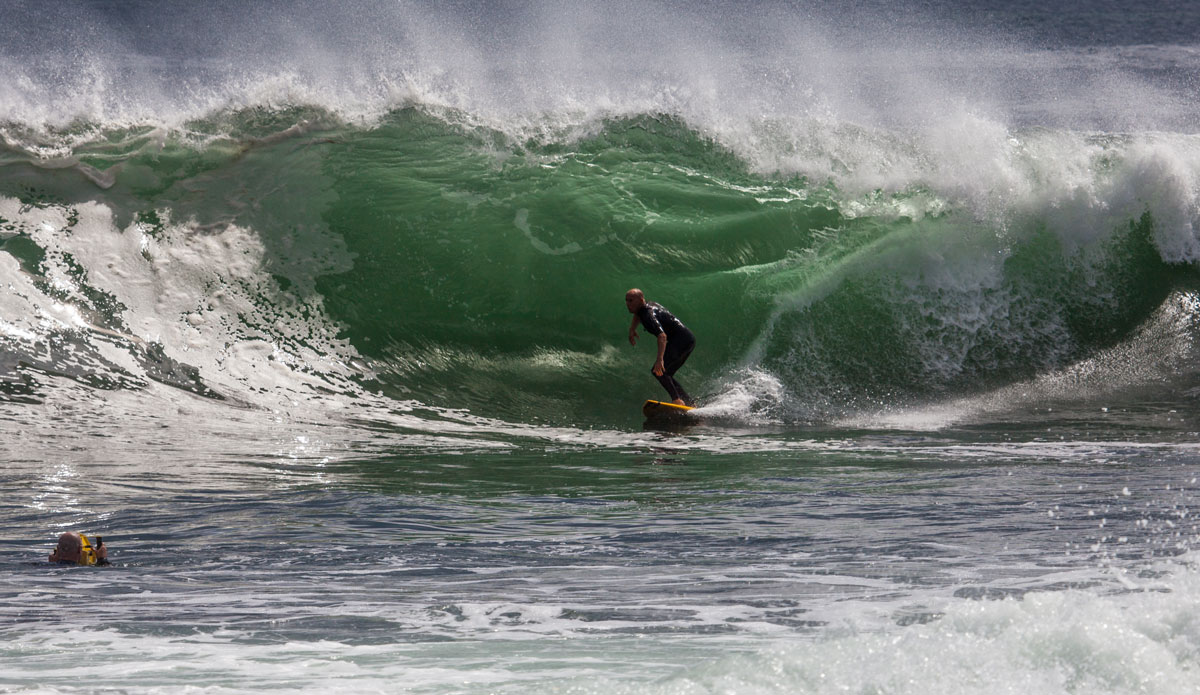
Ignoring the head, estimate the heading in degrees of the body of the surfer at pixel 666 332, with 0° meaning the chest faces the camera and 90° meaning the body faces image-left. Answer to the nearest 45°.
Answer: approximately 90°

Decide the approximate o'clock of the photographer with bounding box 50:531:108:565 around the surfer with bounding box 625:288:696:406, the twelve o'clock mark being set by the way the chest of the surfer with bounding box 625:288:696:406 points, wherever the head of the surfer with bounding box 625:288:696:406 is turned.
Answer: the photographer with bounding box 50:531:108:565 is roughly at 10 o'clock from the surfer with bounding box 625:288:696:406.
